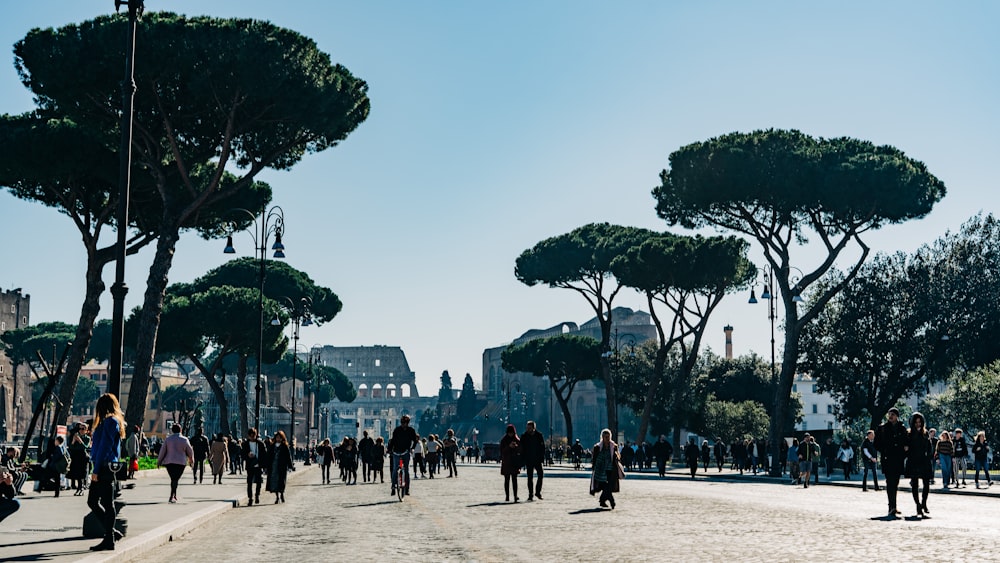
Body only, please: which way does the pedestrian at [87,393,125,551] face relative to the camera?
to the viewer's left

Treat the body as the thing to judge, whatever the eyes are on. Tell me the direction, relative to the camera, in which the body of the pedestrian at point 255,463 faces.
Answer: toward the camera

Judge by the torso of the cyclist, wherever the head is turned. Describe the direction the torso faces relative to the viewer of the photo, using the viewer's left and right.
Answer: facing the viewer

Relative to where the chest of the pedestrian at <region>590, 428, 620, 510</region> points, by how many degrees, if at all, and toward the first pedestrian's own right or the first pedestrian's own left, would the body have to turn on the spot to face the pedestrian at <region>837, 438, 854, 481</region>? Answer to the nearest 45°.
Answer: approximately 180°

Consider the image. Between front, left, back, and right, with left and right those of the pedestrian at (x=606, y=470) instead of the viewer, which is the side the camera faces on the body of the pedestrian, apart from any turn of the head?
front

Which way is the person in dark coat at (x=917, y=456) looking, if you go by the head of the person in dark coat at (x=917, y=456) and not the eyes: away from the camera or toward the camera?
toward the camera

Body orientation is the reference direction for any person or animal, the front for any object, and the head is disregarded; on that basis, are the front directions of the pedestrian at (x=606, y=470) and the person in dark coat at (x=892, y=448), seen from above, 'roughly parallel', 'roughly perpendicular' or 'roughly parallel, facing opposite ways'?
roughly parallel

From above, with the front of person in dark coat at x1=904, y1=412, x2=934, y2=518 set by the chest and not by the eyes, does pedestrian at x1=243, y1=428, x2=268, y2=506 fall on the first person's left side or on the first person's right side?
on the first person's right side
